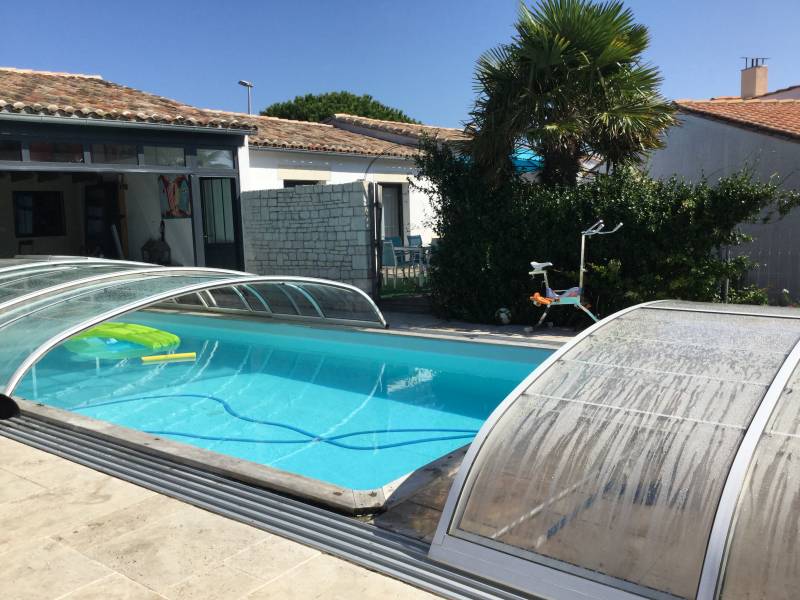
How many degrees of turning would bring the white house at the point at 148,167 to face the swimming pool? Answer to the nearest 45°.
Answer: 0° — it already faces it

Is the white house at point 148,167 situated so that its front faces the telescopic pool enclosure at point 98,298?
yes

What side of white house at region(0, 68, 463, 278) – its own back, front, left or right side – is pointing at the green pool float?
front

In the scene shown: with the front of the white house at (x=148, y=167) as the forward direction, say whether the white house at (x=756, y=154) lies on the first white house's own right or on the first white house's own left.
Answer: on the first white house's own left

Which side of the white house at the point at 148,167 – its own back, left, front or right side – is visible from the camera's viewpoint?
front

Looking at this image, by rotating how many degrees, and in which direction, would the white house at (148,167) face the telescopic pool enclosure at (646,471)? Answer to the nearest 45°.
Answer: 0° — it already faces it

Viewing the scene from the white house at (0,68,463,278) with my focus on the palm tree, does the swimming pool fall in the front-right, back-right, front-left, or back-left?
front-right

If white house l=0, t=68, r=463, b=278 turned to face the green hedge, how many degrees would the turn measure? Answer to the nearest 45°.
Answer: approximately 45° to its left
